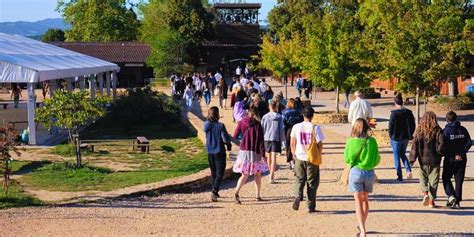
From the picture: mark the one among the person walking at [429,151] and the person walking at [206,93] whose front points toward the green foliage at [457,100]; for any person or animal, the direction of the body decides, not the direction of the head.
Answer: the person walking at [429,151]

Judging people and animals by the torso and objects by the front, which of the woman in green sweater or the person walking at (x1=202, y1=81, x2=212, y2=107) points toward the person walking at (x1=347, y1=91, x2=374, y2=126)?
the woman in green sweater

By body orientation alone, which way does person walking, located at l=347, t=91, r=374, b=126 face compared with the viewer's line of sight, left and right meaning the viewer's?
facing away from the viewer

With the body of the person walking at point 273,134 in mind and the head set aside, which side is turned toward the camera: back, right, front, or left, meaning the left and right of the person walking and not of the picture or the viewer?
back

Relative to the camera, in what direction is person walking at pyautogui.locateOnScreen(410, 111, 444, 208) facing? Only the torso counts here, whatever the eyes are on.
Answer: away from the camera

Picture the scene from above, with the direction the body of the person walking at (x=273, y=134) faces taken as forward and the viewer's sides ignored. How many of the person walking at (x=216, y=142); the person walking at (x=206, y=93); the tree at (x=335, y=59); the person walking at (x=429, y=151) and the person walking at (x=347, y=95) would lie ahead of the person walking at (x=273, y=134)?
3

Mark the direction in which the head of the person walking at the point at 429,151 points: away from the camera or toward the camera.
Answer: away from the camera

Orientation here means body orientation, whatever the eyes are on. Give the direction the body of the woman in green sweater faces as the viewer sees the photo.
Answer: away from the camera

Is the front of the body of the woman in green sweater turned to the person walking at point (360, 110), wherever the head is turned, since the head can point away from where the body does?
yes

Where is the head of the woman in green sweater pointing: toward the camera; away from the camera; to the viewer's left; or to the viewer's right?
away from the camera

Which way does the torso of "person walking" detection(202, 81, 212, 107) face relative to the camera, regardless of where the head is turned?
away from the camera
